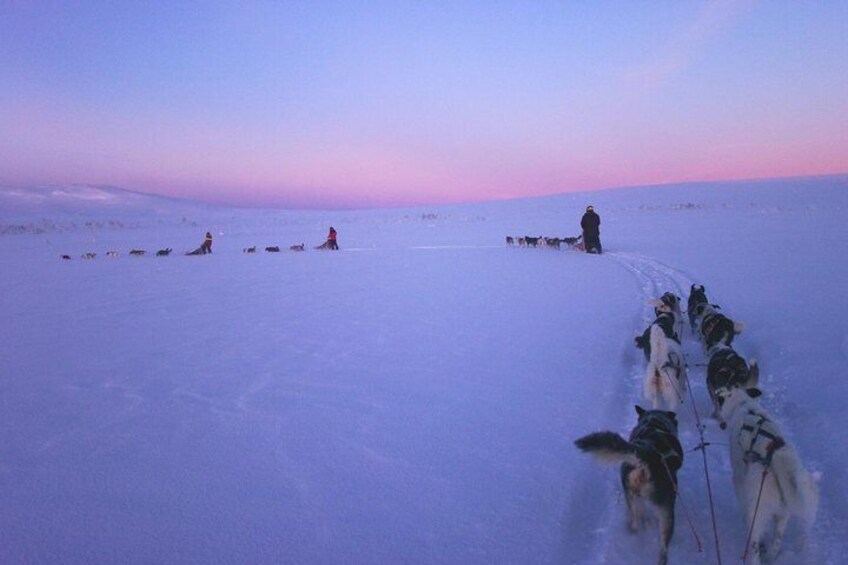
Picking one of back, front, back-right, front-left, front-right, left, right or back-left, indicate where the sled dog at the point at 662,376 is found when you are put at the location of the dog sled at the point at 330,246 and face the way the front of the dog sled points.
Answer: left

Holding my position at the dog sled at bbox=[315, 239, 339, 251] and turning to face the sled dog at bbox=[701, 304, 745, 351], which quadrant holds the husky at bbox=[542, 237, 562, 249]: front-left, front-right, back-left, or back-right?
front-left

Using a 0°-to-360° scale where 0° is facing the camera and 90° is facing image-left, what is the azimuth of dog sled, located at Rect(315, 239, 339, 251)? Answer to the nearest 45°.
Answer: approximately 90°

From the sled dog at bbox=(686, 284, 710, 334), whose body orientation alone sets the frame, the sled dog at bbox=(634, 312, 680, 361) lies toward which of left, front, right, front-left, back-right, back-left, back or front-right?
back

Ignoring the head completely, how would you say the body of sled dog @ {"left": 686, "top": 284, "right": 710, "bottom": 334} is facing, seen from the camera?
away from the camera

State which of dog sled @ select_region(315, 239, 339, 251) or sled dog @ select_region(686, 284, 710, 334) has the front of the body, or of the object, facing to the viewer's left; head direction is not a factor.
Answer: the dog sled

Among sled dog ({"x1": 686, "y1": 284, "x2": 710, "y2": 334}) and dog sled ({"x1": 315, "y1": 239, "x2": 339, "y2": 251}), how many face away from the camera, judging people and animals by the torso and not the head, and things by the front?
1

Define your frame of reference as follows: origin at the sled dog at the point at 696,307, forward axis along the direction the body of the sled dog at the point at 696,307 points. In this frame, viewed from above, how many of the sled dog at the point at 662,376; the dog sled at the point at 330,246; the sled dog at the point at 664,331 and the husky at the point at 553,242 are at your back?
2

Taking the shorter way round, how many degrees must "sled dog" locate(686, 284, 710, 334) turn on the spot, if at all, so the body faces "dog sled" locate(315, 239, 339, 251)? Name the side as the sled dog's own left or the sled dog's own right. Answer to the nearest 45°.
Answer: approximately 45° to the sled dog's own left

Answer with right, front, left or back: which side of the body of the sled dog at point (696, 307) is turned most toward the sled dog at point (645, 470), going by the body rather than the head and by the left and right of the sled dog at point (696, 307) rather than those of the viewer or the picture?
back
